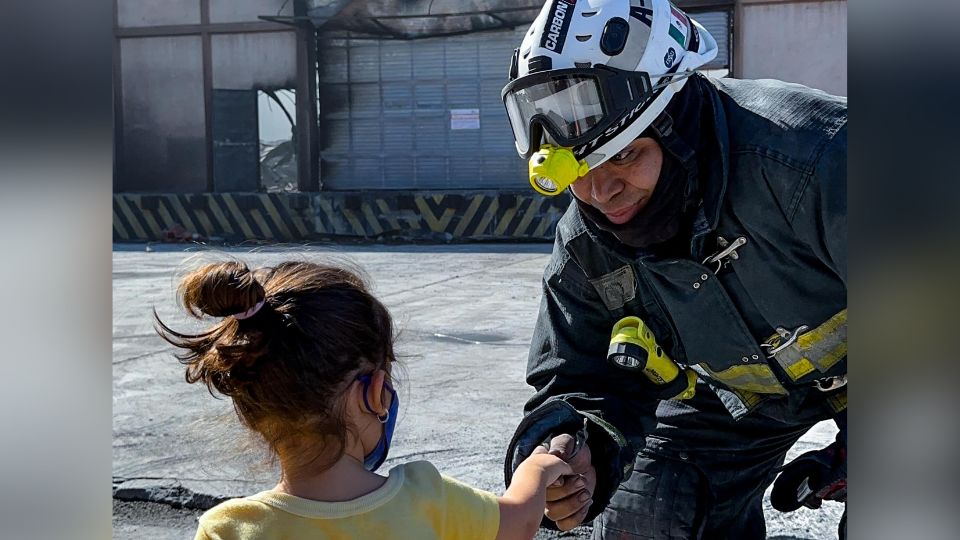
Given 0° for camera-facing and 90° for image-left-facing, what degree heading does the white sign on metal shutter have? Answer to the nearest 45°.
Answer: approximately 0°

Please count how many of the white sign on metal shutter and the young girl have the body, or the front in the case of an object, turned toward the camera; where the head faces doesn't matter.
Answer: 1

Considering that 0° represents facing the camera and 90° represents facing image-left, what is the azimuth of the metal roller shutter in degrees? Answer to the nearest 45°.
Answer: approximately 0°

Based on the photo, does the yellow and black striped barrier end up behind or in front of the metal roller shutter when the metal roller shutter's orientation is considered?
in front

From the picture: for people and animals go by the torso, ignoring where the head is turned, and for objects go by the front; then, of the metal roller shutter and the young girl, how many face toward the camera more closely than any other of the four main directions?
1

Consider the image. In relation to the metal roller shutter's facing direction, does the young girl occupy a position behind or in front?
in front

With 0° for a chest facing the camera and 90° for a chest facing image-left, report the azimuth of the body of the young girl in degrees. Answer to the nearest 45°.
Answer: approximately 225°

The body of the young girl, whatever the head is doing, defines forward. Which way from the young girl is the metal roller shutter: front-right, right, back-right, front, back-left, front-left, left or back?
front-left

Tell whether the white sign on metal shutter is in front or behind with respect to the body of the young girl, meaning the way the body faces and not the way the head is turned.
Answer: in front

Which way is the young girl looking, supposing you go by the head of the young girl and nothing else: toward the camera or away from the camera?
away from the camera
